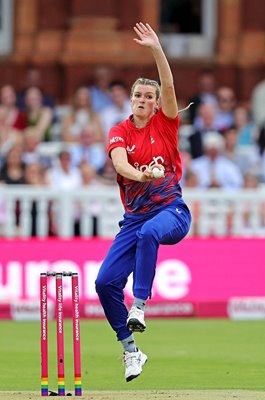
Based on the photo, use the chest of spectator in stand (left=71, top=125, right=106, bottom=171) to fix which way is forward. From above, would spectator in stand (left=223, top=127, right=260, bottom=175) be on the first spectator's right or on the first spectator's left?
on the first spectator's left

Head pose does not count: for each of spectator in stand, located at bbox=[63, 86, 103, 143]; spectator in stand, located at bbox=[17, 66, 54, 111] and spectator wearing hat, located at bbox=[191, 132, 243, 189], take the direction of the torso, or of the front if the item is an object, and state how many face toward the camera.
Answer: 3

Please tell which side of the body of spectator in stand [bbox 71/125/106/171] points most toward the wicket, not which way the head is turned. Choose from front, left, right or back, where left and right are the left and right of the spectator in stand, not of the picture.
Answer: front

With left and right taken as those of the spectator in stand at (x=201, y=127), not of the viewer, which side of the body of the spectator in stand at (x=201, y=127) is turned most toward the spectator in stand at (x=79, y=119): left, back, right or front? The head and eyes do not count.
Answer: right

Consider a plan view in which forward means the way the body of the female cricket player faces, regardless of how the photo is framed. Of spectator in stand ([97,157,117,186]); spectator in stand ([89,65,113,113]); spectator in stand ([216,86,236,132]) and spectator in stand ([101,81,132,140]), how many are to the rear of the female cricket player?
4

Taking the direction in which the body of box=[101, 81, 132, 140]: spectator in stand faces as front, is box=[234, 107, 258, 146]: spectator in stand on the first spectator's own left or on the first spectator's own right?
on the first spectator's own left

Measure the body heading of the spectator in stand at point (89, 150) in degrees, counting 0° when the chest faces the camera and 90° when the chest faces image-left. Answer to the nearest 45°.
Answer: approximately 0°

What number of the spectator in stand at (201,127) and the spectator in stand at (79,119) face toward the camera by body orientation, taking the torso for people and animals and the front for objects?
2
